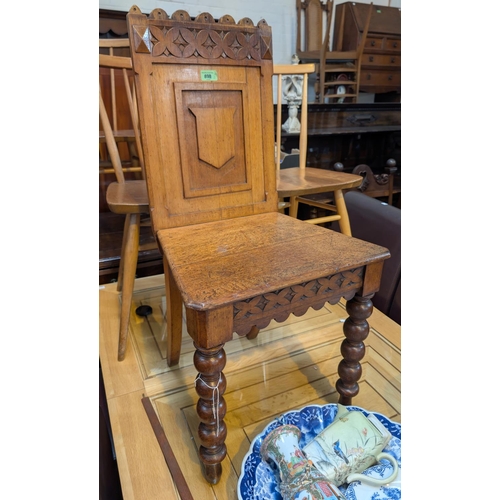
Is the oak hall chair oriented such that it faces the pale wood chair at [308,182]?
no

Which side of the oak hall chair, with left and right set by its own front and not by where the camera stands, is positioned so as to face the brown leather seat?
left

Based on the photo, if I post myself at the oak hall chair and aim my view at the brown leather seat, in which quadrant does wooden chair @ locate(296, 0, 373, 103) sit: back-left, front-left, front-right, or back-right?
front-left

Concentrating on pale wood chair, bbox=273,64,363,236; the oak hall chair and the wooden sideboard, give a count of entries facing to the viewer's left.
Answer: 0

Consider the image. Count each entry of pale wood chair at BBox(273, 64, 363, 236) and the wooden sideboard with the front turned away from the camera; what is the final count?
0

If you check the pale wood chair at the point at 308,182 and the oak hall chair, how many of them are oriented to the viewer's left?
0

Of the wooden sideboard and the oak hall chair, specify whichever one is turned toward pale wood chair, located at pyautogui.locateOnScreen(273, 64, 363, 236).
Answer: the wooden sideboard

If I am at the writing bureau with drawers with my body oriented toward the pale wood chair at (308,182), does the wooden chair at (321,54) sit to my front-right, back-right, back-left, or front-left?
front-right

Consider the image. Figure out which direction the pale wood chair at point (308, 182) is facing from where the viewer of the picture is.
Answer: facing the viewer and to the right of the viewer

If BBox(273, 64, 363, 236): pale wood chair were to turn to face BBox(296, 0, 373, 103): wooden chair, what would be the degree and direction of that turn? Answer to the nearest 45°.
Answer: approximately 135° to its left

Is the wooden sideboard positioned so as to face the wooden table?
yes

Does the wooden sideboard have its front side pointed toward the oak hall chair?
yes

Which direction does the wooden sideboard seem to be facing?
toward the camera

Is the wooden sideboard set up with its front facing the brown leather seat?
yes

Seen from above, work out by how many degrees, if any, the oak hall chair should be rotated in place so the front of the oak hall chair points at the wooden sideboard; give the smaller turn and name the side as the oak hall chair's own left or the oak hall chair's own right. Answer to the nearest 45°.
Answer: approximately 135° to the oak hall chair's own left

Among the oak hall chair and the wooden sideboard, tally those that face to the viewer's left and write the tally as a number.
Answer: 0

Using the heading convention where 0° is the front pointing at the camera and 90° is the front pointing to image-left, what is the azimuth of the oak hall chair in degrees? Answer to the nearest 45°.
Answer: approximately 315°

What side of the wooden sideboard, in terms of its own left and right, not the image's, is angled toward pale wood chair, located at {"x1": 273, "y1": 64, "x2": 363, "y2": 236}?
front
